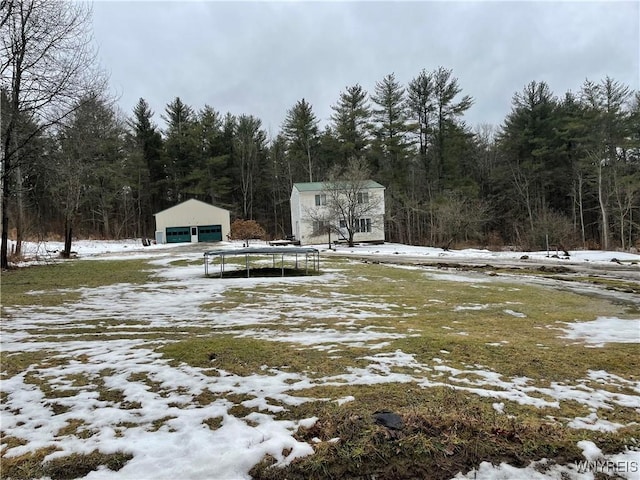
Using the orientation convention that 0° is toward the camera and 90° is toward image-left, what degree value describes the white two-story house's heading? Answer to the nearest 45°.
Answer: approximately 0°

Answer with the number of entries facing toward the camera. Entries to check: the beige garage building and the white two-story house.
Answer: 2

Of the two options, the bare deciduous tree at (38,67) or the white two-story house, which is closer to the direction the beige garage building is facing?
the bare deciduous tree

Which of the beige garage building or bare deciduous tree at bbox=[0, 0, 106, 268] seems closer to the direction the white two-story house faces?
the bare deciduous tree

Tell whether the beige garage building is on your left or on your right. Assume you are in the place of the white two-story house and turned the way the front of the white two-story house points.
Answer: on your right

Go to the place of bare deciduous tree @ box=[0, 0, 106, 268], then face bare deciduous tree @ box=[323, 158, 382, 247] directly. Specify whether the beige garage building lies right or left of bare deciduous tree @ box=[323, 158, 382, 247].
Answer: left

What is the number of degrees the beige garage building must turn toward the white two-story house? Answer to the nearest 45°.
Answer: approximately 45° to its left

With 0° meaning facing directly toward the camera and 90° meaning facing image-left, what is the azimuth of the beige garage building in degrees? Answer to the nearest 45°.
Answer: approximately 0°
